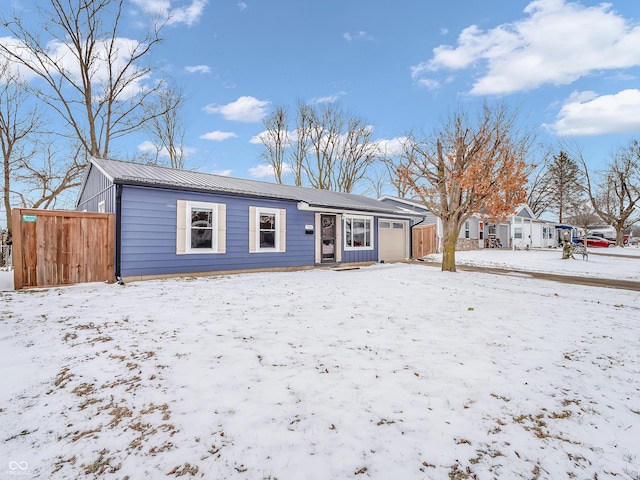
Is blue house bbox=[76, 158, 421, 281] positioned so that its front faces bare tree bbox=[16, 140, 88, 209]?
no

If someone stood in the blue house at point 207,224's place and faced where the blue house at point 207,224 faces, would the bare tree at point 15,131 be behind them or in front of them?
behind

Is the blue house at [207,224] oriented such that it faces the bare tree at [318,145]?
no

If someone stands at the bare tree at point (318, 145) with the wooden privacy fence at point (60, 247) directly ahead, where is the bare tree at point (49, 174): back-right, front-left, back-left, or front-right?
front-right

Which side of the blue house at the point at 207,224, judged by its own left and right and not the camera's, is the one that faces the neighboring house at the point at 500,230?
left

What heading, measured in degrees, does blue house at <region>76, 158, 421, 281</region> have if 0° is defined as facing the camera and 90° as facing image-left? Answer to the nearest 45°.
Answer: approximately 315°

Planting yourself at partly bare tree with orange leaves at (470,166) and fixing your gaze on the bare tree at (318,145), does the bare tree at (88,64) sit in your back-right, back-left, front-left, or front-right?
front-left

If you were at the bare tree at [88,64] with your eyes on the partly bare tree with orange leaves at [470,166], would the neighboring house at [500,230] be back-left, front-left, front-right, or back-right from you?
front-left

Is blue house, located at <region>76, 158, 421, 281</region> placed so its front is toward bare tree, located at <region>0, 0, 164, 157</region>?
no

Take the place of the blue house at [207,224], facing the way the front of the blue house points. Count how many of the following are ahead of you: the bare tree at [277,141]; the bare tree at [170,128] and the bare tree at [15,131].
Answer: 0

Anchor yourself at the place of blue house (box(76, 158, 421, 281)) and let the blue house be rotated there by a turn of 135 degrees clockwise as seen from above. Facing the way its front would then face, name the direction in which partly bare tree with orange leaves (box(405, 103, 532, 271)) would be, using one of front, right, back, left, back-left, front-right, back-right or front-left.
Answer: back

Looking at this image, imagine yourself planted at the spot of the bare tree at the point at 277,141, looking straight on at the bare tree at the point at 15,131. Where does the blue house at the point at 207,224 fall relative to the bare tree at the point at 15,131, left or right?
left

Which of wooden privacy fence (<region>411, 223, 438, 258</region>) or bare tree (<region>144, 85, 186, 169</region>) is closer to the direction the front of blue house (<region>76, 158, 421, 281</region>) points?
the wooden privacy fence
